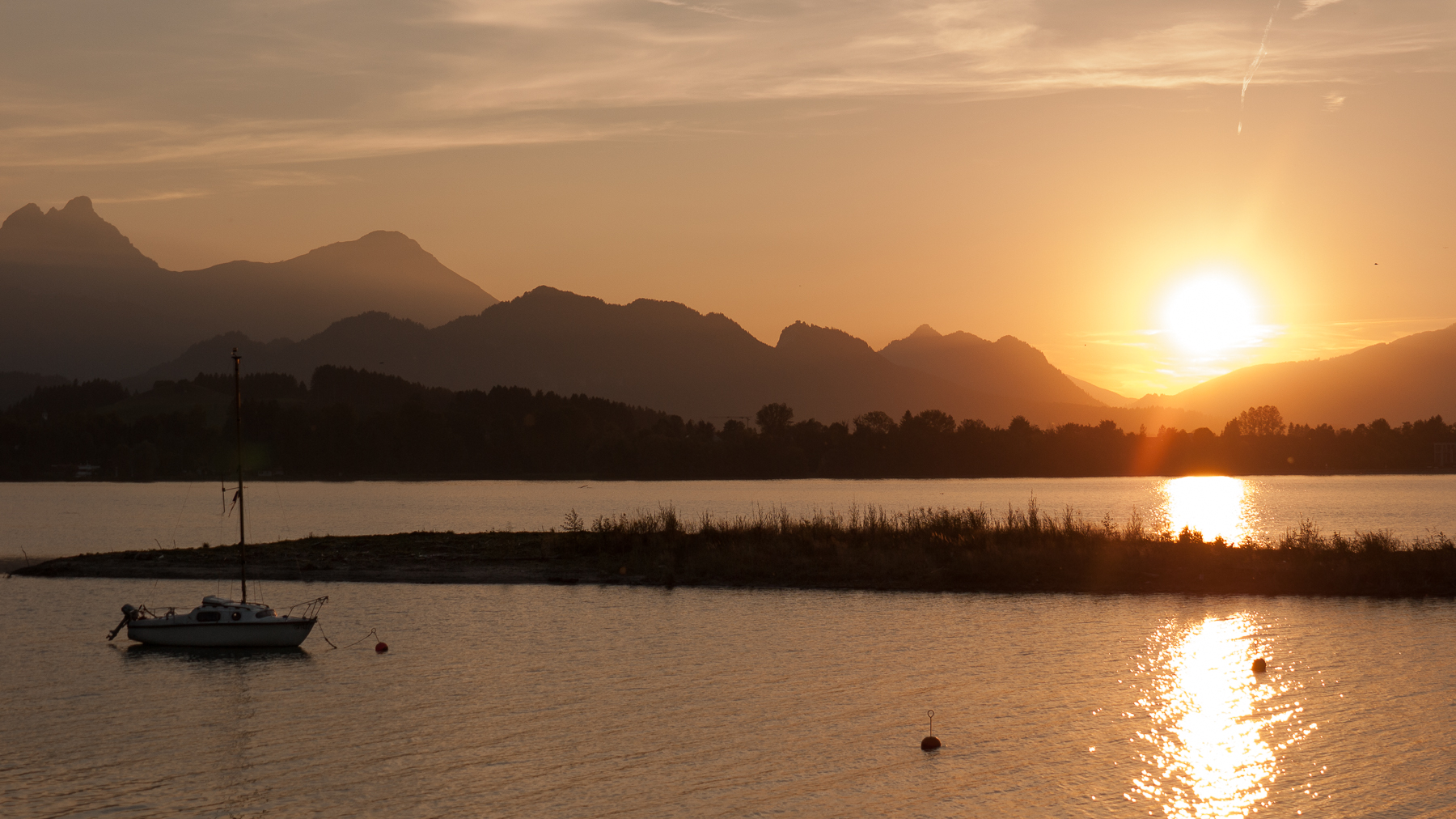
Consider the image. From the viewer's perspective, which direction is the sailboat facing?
to the viewer's right
